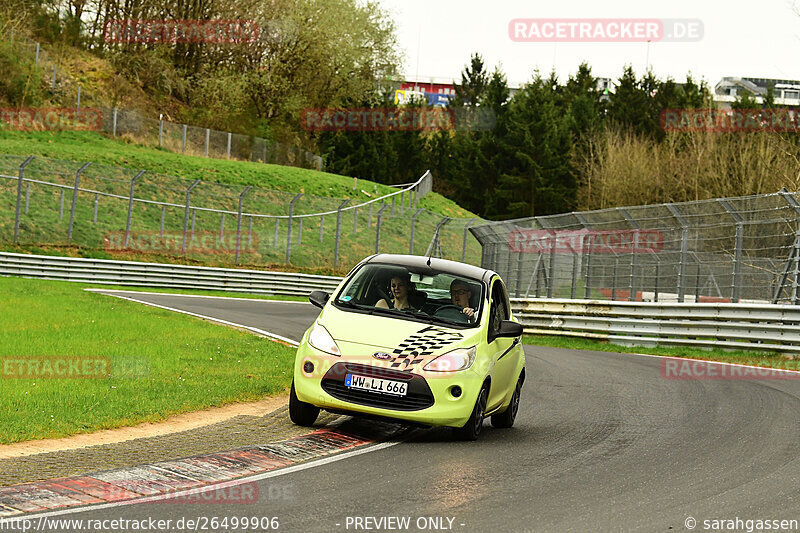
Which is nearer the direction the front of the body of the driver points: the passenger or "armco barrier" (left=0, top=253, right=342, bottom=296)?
the passenger

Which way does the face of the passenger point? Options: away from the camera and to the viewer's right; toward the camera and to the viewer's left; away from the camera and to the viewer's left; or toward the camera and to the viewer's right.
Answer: toward the camera and to the viewer's left

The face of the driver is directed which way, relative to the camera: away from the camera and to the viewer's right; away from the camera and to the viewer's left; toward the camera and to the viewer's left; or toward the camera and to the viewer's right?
toward the camera and to the viewer's left

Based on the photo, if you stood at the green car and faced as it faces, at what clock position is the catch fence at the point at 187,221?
The catch fence is roughly at 4 o'clock from the green car.

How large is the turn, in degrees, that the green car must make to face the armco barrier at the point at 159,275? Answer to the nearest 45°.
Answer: approximately 135° to its right

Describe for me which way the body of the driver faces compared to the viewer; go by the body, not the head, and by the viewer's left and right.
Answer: facing the viewer and to the left of the viewer

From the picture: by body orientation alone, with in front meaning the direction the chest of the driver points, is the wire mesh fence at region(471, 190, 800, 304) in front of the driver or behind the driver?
behind

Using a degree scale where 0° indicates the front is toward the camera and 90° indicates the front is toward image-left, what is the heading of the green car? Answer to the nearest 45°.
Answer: approximately 45°

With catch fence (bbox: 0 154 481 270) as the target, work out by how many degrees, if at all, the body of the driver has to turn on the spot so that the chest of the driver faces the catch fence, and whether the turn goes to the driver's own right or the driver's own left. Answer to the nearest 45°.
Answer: approximately 135° to the driver's own right

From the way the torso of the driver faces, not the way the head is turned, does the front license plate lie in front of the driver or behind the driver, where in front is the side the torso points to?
in front

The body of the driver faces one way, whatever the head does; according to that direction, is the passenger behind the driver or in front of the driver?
in front

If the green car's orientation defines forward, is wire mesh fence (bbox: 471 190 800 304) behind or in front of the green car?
behind
